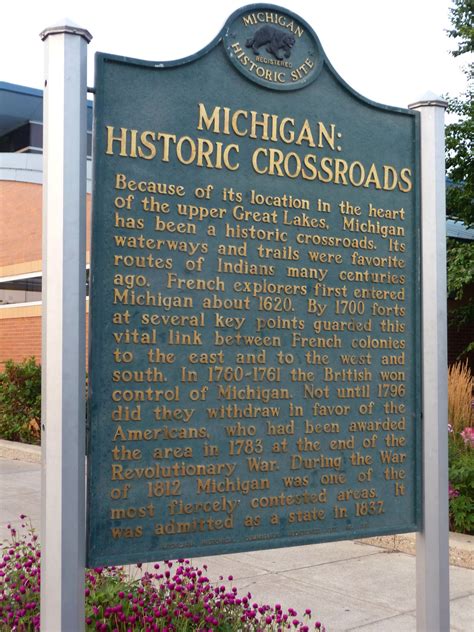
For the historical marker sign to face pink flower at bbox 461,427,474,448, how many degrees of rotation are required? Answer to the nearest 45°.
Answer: approximately 90° to its left

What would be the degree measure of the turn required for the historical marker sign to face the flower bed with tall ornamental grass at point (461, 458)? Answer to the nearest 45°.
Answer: approximately 90° to its left

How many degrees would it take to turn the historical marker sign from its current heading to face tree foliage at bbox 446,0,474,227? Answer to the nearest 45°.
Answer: approximately 135° to its left

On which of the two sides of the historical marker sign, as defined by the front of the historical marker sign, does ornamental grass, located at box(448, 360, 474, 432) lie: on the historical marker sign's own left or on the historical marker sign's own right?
on the historical marker sign's own left

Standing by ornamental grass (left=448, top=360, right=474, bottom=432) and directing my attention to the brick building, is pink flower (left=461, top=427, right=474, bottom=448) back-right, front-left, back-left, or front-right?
back-left

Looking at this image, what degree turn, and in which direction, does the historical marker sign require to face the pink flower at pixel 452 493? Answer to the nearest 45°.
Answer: approximately 90° to its left

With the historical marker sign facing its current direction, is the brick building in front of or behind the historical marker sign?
behind

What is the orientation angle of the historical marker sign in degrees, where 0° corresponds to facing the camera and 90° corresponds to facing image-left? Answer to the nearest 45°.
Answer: approximately 315°

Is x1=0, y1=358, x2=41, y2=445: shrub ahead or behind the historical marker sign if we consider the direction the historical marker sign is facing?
behind
